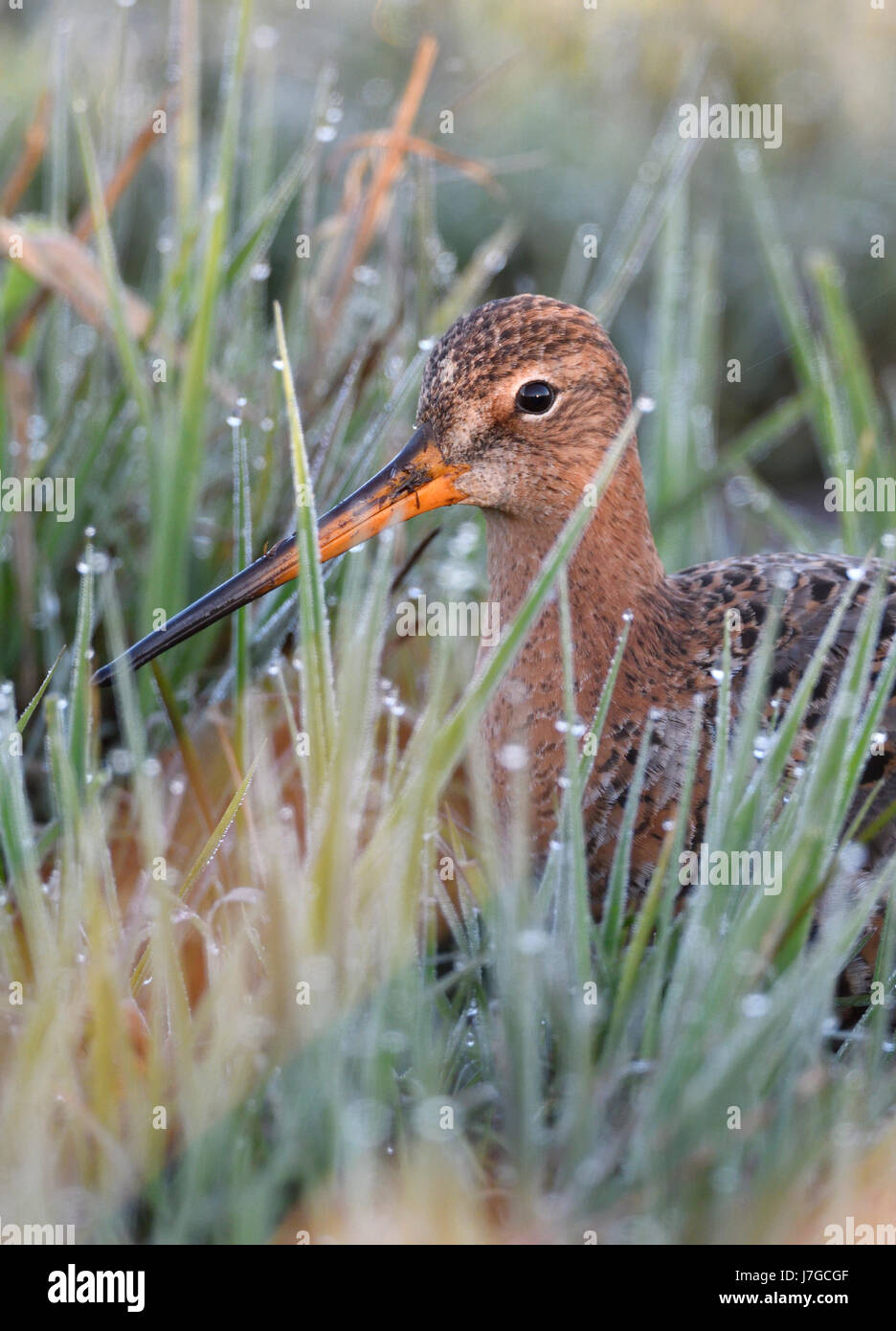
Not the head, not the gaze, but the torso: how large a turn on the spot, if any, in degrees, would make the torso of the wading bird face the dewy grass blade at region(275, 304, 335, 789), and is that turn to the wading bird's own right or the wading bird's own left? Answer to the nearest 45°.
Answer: approximately 45° to the wading bird's own left

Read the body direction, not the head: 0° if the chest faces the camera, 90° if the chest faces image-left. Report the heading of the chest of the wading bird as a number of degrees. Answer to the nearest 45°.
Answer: approximately 90°
